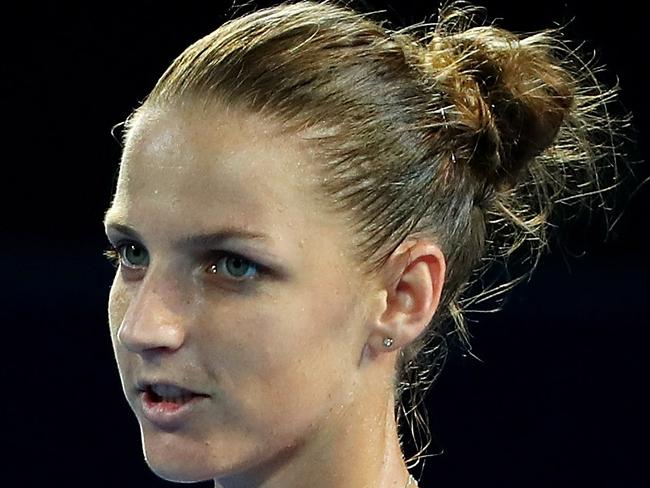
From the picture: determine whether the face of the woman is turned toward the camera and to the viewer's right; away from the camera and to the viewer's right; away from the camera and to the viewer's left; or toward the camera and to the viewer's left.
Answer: toward the camera and to the viewer's left
